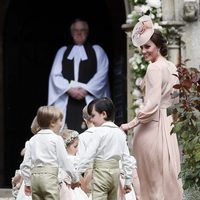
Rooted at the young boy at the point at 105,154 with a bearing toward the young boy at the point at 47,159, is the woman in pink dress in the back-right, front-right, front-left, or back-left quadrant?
back-right
